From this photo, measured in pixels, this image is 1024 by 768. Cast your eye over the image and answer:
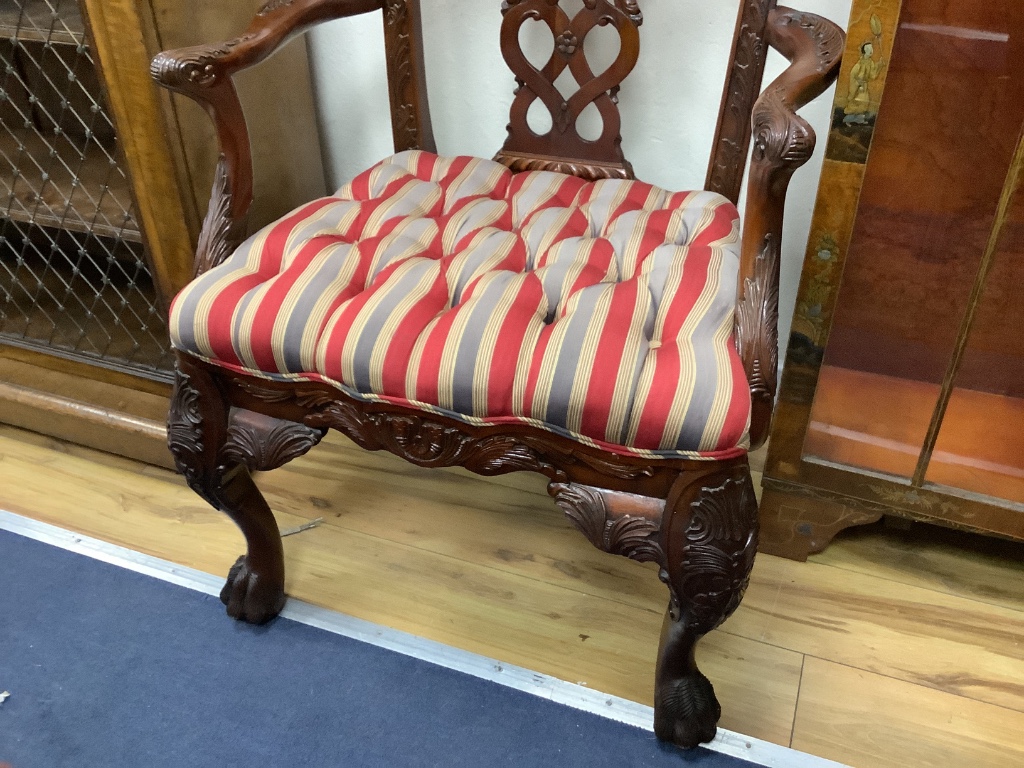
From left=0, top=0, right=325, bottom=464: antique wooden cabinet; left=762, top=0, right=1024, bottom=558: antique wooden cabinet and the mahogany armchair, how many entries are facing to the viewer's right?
0

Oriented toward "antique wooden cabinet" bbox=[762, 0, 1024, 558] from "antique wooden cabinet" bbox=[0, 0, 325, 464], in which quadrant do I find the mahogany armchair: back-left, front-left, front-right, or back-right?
front-right

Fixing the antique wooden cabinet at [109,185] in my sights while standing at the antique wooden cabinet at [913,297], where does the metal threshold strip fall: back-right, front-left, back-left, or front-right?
front-left

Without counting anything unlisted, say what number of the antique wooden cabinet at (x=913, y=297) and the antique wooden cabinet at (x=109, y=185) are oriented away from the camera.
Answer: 0

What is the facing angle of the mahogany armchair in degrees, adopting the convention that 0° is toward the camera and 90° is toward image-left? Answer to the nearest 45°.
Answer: approximately 45°

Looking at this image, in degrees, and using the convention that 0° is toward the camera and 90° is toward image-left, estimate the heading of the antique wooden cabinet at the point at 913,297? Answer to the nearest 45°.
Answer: approximately 0°

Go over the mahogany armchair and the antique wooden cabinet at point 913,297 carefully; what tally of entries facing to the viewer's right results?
0

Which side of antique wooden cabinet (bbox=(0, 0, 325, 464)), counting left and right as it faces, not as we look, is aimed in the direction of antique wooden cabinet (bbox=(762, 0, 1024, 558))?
left

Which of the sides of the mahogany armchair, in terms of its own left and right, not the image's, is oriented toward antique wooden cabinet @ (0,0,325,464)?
right
